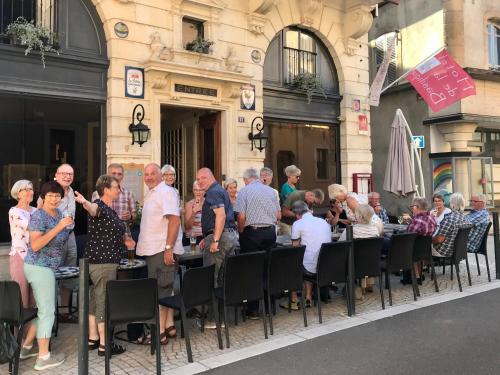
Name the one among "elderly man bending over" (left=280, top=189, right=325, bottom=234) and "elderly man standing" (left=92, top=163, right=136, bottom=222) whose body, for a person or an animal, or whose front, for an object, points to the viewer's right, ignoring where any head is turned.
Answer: "elderly man bending over" (left=280, top=189, right=325, bottom=234)

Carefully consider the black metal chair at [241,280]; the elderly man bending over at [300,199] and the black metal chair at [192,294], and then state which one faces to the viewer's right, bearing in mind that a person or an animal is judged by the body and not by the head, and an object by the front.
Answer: the elderly man bending over

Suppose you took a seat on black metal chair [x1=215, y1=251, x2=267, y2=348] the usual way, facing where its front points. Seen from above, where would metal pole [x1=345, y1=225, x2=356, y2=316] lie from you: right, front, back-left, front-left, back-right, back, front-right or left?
right

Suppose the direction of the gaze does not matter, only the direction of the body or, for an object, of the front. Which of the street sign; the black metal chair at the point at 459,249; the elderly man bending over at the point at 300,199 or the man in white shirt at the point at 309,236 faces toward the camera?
the street sign

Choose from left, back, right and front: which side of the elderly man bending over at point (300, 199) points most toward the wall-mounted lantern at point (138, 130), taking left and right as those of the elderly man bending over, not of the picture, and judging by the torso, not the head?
back

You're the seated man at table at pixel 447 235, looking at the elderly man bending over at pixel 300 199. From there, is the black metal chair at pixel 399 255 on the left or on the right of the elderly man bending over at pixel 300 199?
left

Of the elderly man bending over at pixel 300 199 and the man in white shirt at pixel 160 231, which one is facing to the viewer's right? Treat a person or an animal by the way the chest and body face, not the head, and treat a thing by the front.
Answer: the elderly man bending over

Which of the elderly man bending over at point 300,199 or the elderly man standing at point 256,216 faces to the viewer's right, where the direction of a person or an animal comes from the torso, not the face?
the elderly man bending over at point 300,199

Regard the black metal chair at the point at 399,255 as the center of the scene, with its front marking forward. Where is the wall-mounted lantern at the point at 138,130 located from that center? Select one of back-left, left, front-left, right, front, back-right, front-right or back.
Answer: front-left

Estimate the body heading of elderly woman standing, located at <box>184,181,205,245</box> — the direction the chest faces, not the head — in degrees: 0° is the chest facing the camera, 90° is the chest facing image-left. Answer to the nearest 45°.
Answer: approximately 315°

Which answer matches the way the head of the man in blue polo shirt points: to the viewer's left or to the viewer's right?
to the viewer's left

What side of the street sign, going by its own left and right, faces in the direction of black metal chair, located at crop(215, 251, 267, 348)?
front

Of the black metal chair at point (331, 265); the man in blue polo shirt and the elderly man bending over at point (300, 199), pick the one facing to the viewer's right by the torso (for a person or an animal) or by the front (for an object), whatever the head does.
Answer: the elderly man bending over

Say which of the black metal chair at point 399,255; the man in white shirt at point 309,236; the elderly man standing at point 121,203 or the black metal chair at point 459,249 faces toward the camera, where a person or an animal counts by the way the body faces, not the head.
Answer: the elderly man standing
